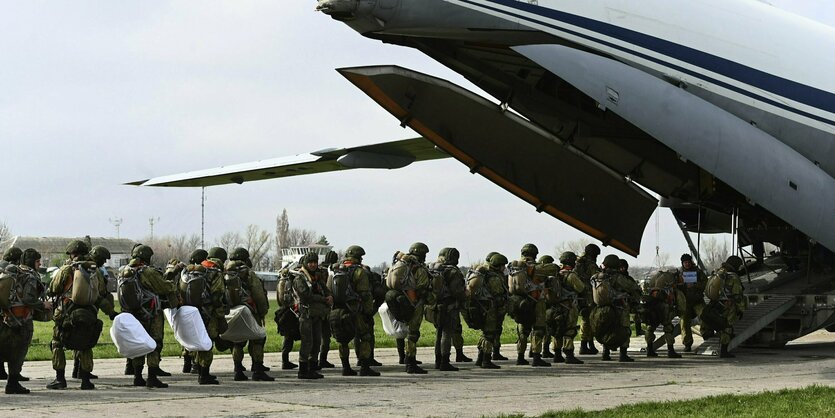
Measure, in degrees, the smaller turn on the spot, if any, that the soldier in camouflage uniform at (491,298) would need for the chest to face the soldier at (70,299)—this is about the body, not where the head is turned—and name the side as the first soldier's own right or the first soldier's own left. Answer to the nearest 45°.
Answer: approximately 135° to the first soldier's own right

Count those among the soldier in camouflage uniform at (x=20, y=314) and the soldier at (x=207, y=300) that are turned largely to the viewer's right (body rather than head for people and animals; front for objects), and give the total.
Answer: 2

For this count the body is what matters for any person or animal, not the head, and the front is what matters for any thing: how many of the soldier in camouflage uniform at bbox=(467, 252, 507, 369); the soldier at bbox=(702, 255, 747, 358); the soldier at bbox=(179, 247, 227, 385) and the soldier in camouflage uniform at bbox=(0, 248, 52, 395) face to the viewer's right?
4

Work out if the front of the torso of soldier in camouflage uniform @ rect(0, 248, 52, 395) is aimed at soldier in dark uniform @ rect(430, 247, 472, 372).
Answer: yes

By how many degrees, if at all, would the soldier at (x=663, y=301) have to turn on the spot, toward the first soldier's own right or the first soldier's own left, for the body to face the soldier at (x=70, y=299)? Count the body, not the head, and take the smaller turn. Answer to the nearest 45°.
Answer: approximately 180°

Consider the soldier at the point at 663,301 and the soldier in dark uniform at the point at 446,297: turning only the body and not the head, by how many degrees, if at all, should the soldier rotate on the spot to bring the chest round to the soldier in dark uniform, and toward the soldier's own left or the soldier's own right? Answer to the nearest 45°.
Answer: approximately 180°

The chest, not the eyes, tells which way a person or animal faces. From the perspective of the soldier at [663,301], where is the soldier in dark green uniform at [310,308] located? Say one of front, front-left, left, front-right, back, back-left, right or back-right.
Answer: back

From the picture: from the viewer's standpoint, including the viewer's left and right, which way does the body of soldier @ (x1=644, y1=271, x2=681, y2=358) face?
facing away from the viewer and to the right of the viewer

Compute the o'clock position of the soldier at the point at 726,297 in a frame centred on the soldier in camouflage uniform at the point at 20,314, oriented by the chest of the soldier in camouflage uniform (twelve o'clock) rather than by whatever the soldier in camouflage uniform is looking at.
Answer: The soldier is roughly at 12 o'clock from the soldier in camouflage uniform.

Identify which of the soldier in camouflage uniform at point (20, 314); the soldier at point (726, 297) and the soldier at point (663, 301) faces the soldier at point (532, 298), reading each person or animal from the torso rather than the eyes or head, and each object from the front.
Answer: the soldier in camouflage uniform

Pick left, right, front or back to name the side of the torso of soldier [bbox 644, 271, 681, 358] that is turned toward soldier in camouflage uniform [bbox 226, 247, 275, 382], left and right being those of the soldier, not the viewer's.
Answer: back

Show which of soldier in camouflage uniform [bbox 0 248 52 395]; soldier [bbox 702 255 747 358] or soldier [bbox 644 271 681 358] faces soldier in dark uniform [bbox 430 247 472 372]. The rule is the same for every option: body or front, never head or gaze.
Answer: soldier in camouflage uniform [bbox 0 248 52 395]

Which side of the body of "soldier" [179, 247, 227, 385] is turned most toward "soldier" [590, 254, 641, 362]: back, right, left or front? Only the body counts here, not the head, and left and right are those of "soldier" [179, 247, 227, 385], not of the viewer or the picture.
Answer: front

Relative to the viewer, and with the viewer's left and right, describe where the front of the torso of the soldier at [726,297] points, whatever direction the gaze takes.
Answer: facing to the right of the viewer

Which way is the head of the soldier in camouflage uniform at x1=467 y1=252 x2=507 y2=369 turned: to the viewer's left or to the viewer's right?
to the viewer's right

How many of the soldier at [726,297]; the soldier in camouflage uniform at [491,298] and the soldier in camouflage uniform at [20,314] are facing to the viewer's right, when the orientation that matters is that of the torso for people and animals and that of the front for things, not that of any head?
3

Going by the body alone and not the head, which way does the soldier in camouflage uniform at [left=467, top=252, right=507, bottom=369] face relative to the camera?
to the viewer's right

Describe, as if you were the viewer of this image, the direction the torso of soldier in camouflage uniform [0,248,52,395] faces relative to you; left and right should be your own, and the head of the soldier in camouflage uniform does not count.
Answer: facing to the right of the viewer
